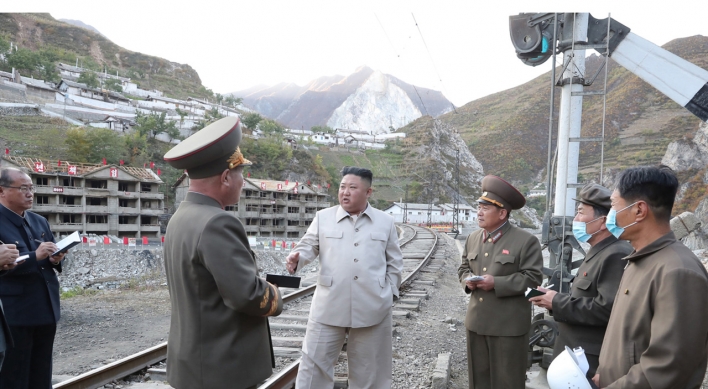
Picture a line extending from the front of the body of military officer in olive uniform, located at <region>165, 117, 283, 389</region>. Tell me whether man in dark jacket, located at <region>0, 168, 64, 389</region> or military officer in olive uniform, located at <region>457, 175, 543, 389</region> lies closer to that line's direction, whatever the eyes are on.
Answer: the military officer in olive uniform

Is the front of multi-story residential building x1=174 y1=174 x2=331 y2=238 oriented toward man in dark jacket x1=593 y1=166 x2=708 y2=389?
yes

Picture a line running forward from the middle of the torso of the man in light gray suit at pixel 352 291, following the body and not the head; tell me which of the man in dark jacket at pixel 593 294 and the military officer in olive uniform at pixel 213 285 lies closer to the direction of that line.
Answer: the military officer in olive uniform

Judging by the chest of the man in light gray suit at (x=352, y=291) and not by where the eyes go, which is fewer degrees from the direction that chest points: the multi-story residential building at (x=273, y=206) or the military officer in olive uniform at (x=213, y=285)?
the military officer in olive uniform

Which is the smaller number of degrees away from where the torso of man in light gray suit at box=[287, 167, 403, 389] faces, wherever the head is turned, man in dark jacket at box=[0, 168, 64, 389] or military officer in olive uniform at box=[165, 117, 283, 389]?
the military officer in olive uniform

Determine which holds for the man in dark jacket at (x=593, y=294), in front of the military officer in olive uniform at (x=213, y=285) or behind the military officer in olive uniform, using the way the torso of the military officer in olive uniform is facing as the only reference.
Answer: in front

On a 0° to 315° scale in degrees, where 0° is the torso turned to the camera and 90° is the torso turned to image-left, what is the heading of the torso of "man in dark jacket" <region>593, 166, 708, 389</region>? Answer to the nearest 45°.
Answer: approximately 90°

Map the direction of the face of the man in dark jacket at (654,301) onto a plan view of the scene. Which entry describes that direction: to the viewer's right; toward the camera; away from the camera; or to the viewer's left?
to the viewer's left

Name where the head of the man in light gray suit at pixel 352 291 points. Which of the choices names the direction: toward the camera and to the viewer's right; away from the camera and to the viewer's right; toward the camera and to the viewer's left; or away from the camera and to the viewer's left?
toward the camera and to the viewer's left

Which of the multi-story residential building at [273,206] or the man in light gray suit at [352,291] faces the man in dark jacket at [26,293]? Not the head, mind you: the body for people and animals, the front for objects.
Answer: the multi-story residential building

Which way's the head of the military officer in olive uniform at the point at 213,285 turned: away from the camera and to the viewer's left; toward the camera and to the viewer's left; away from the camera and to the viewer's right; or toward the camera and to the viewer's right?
away from the camera and to the viewer's right

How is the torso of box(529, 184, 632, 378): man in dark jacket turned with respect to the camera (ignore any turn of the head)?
to the viewer's left
